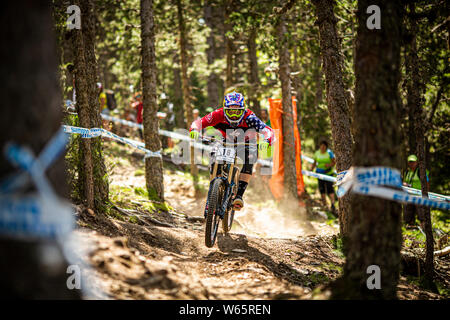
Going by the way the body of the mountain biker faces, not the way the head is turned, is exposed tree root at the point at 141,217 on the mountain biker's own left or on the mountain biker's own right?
on the mountain biker's own right

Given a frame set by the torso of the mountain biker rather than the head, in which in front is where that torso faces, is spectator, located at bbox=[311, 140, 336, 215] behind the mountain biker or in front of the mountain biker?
behind

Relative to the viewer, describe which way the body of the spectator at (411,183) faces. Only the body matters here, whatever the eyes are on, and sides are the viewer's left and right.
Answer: facing the viewer and to the left of the viewer

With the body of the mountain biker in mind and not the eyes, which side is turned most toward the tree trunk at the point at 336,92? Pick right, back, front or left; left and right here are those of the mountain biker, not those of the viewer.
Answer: left

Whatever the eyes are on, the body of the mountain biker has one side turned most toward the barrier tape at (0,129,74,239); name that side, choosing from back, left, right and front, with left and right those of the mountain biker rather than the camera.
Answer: front

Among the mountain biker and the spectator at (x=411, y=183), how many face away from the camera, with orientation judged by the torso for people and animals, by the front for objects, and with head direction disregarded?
0

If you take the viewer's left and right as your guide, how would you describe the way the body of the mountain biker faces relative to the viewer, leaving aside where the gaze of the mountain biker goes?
facing the viewer

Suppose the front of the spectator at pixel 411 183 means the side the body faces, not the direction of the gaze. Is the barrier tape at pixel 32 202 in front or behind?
in front

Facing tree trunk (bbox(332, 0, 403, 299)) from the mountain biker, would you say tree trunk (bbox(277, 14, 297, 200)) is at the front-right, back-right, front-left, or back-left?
back-left

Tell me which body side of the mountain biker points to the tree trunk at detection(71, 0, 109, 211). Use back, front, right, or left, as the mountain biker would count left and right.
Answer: right

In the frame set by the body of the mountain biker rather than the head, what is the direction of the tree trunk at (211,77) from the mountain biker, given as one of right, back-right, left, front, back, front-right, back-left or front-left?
back

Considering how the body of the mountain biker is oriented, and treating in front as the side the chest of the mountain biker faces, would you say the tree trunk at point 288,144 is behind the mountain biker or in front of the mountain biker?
behind
